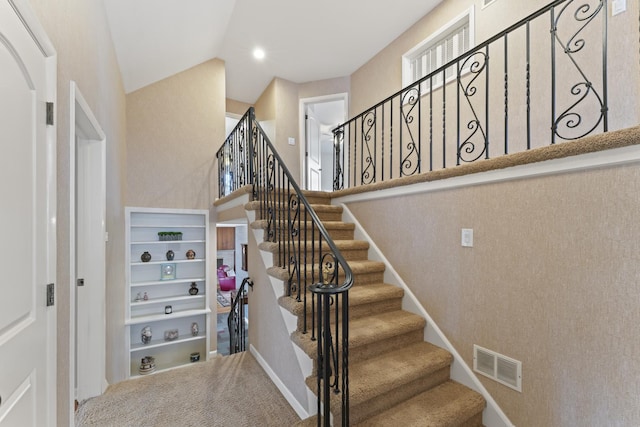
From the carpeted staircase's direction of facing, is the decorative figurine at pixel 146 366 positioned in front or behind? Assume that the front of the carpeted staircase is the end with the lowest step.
behind

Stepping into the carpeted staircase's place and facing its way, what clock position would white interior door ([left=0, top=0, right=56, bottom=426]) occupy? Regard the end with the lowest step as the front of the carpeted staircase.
The white interior door is roughly at 3 o'clock from the carpeted staircase.

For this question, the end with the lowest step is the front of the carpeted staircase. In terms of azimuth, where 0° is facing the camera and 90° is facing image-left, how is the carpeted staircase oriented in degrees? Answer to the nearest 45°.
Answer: approximately 315°

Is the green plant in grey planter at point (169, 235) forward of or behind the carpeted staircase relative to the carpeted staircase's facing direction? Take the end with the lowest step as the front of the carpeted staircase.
behind
